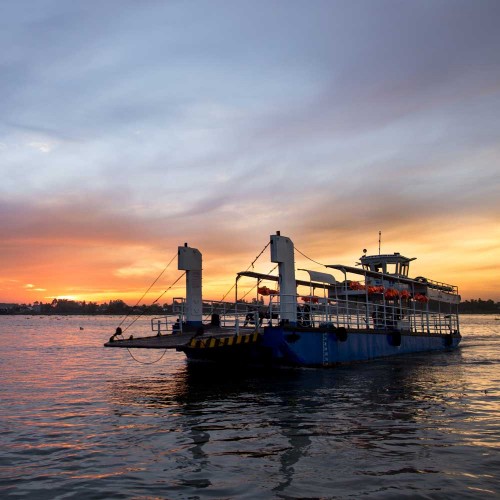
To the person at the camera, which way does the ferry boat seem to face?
facing the viewer and to the left of the viewer
